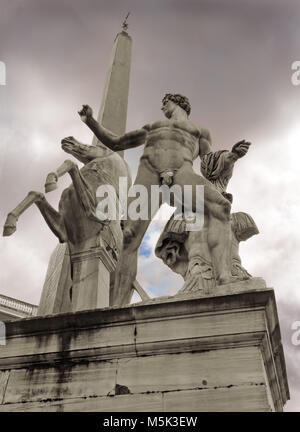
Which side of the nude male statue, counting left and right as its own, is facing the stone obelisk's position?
back

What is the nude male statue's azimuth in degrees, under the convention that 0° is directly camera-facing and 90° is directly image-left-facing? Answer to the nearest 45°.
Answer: approximately 0°
